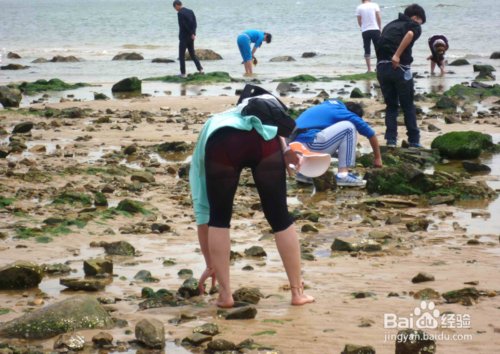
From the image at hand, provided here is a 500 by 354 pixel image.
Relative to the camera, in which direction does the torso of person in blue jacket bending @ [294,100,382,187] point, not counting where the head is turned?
to the viewer's right

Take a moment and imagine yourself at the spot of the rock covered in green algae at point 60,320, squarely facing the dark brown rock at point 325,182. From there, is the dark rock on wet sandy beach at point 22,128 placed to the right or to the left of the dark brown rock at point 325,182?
left

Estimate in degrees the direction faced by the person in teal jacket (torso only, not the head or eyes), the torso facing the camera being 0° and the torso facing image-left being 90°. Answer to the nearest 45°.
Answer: approximately 180°

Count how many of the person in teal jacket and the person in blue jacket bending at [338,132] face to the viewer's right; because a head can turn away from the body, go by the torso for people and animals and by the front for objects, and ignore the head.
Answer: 1

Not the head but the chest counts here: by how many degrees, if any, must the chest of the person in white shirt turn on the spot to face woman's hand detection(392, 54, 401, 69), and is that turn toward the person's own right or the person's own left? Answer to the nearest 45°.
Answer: approximately 180°

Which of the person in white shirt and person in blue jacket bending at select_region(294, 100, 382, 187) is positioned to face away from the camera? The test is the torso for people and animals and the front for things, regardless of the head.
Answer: the person in white shirt

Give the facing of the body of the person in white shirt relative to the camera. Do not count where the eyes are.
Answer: away from the camera
